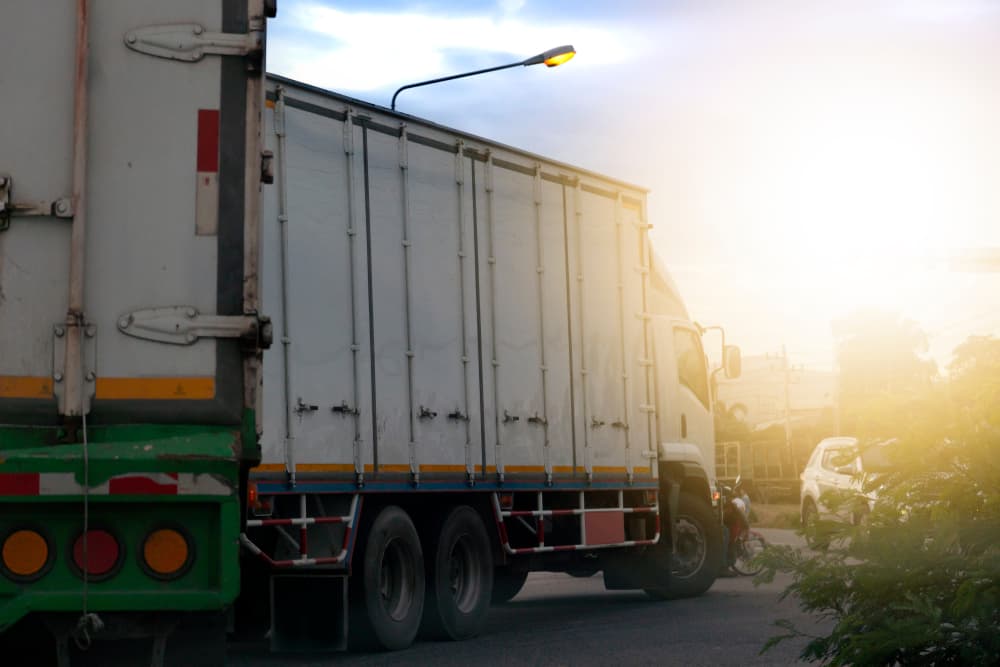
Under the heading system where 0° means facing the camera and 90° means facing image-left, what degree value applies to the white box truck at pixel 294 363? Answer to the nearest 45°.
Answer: approximately 225°

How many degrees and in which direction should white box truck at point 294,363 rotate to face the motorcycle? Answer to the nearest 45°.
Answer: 0° — it already faces it
